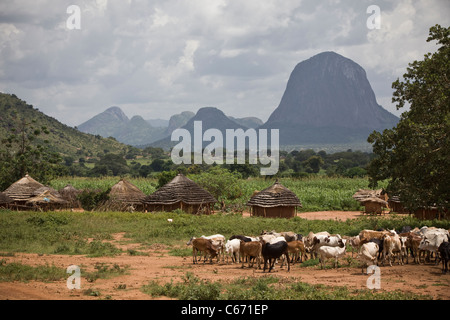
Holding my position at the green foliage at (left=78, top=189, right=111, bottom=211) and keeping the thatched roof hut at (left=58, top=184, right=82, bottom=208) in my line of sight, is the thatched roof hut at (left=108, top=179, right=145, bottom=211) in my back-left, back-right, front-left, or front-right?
back-right
